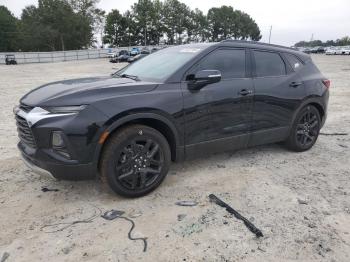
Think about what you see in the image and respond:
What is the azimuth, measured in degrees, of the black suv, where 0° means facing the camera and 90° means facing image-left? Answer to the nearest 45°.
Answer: approximately 45°

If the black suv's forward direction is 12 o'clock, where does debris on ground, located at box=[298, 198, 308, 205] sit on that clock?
The debris on ground is roughly at 8 o'clock from the black suv.

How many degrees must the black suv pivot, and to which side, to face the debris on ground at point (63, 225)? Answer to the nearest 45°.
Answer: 0° — it already faces it

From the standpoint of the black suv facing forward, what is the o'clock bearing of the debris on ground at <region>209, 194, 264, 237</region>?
The debris on ground is roughly at 9 o'clock from the black suv.

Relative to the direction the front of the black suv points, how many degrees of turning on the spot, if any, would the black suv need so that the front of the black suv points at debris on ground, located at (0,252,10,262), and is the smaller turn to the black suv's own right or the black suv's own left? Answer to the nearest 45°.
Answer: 0° — it already faces it
